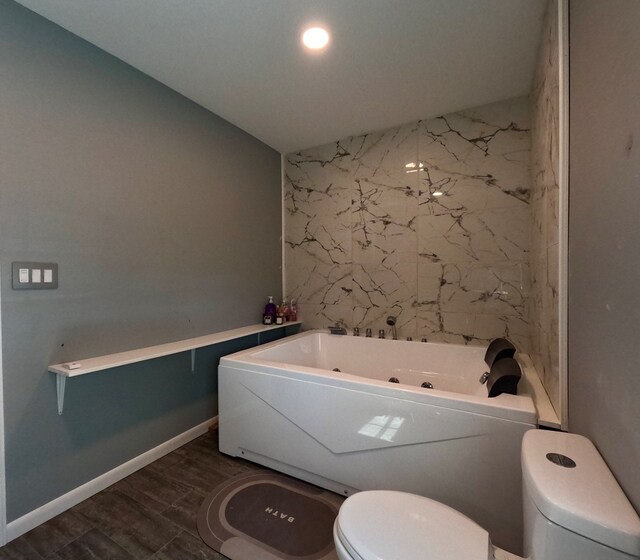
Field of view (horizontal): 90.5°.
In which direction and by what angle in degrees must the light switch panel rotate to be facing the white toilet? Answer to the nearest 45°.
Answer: approximately 45° to its left

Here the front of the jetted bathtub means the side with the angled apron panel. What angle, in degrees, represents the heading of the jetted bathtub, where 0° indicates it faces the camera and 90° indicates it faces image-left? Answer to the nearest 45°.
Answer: approximately 45°

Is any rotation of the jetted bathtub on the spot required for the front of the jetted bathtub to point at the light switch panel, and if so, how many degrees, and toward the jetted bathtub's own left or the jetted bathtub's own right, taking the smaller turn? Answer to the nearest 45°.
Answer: approximately 45° to the jetted bathtub's own right

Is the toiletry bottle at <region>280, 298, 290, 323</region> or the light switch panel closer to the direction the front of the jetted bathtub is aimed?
the light switch panel

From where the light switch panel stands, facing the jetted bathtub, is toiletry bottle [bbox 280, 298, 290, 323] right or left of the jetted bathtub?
left

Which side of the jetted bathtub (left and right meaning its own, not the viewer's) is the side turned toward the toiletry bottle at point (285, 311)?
right

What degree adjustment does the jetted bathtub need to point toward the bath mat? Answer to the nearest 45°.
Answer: approximately 45° to its right

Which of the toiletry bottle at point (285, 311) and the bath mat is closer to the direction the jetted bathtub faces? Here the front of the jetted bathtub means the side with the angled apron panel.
the bath mat
